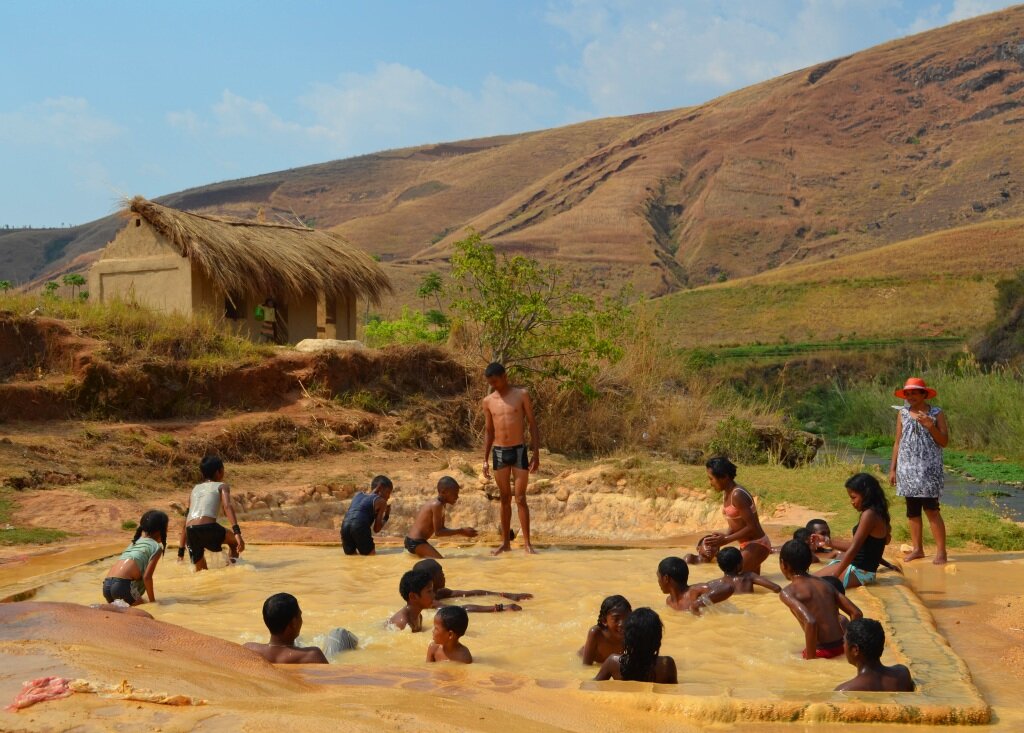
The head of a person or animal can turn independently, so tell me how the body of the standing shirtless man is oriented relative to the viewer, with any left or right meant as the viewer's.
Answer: facing the viewer

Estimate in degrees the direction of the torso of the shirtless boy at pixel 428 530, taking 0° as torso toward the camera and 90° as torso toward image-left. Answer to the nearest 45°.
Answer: approximately 270°

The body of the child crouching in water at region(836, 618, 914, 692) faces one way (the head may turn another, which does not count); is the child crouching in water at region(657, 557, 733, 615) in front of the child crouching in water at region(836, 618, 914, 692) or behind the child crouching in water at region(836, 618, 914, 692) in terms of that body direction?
in front

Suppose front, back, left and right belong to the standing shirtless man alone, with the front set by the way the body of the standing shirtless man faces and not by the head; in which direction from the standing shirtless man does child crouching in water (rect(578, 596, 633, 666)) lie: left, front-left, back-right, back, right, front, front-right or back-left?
front

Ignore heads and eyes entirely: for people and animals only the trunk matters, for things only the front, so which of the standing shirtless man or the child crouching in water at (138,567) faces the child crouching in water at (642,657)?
the standing shirtless man

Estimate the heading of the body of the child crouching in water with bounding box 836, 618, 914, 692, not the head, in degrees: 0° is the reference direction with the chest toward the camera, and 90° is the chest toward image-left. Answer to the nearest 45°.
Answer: approximately 135°

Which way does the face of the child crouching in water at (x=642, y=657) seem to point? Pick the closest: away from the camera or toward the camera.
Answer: away from the camera

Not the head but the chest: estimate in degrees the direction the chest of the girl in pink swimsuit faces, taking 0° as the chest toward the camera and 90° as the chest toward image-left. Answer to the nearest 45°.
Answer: approximately 90°

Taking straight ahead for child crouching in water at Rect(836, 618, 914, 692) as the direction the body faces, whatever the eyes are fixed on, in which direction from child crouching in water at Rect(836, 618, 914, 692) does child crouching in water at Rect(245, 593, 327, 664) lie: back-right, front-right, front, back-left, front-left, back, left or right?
front-left

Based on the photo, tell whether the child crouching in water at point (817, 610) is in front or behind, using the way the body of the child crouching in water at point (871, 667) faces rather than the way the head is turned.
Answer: in front

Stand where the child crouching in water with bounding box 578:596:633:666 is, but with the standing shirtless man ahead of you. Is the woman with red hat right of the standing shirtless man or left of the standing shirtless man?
right

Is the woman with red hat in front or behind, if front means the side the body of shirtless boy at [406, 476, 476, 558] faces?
in front

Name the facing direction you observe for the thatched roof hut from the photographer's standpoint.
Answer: facing the viewer and to the right of the viewer

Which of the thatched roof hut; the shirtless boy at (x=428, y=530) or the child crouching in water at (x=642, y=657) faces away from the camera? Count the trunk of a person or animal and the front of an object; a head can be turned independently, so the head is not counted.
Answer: the child crouching in water

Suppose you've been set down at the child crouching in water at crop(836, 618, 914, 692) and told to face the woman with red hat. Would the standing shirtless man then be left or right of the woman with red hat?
left

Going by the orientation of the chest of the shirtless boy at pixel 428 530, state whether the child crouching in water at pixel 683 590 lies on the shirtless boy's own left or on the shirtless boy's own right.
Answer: on the shirtless boy's own right

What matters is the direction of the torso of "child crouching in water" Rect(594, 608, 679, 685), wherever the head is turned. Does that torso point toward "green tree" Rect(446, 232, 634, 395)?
yes

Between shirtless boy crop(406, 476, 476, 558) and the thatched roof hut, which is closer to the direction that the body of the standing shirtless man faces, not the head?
the shirtless boy

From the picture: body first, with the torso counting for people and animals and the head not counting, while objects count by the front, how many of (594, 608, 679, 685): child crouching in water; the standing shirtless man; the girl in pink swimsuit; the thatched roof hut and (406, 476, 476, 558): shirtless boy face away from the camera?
1

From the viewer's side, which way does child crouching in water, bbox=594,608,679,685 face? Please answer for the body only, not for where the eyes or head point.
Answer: away from the camera

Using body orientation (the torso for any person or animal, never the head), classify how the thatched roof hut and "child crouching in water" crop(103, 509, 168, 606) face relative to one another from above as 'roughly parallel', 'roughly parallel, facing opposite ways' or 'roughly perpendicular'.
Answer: roughly perpendicular

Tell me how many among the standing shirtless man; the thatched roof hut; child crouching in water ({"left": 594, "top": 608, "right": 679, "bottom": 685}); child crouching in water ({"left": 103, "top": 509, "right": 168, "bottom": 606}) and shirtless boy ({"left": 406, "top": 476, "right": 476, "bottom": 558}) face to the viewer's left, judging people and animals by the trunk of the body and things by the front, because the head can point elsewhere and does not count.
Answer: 0
